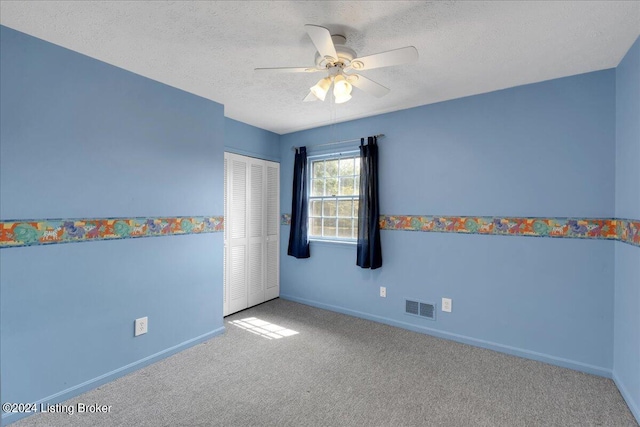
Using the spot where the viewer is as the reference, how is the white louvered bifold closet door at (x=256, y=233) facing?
facing the viewer and to the right of the viewer

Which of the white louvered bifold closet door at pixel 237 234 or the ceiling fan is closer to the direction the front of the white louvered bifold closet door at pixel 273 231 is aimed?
the ceiling fan

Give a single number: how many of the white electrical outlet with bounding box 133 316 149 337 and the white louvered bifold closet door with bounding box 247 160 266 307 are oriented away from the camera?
0

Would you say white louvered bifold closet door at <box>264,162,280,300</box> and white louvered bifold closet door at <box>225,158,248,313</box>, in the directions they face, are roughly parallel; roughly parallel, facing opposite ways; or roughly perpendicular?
roughly parallel

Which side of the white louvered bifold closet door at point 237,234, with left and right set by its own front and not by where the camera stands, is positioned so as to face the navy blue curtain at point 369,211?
front

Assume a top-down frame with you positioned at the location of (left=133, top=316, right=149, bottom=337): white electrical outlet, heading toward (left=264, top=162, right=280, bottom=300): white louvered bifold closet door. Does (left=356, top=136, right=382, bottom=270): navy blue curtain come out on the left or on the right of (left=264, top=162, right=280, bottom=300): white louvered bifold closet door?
right

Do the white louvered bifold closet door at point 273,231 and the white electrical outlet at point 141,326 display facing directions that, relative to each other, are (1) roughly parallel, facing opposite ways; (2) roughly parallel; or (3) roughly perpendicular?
roughly parallel

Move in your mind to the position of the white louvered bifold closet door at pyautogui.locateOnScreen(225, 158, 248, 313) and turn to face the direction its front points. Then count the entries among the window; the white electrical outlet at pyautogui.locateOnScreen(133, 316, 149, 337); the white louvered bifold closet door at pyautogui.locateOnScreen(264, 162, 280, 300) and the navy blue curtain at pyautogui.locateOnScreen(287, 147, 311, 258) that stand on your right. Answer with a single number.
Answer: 1

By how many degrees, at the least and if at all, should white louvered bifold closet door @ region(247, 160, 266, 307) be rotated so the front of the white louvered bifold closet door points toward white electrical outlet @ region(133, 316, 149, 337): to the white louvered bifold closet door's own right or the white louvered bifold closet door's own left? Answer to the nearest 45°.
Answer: approximately 90° to the white louvered bifold closet door's own right

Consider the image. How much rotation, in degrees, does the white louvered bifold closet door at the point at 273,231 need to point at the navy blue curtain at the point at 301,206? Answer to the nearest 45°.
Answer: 0° — it already faces it

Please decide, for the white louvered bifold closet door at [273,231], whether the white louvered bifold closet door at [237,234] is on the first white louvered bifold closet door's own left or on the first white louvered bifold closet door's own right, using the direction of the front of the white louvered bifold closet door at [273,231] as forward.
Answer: on the first white louvered bifold closet door's own right

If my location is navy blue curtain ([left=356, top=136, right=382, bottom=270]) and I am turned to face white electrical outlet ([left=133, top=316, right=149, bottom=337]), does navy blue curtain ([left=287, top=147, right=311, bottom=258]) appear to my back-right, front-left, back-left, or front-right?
front-right

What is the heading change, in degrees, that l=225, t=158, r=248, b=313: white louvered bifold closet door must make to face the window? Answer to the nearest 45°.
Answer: approximately 45° to its left
